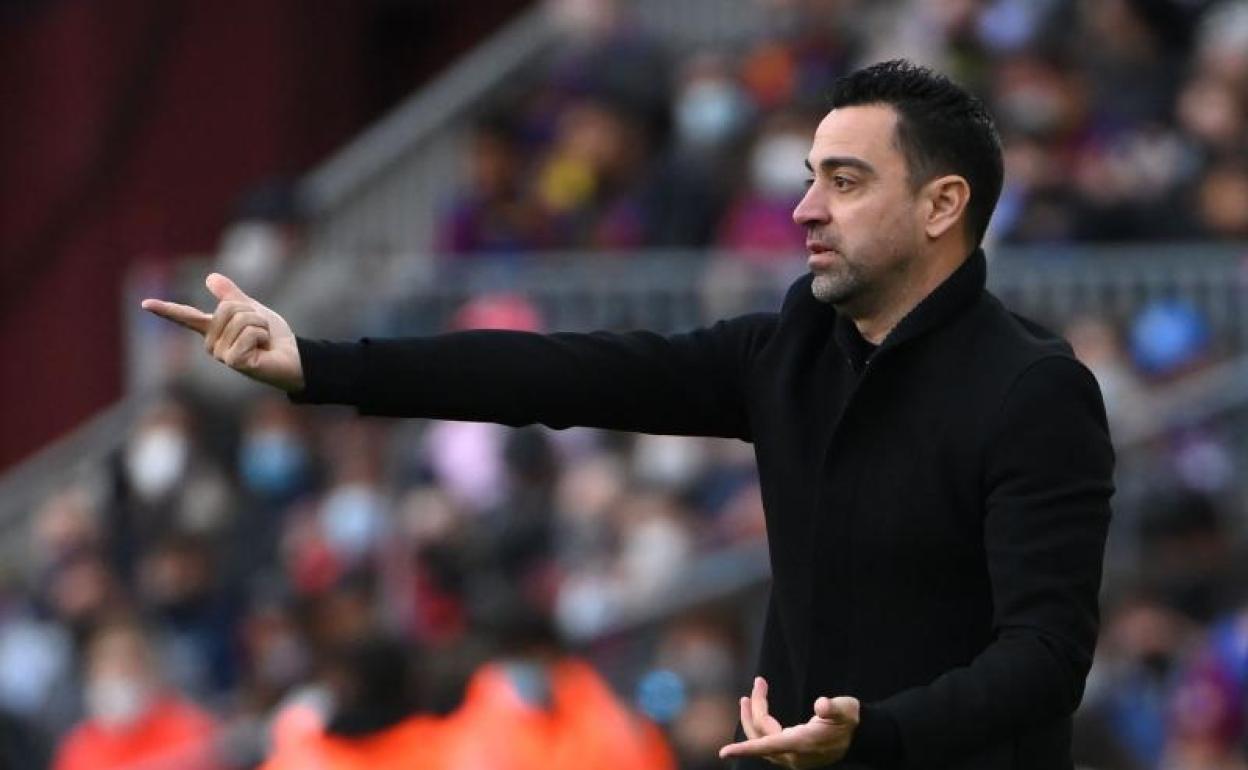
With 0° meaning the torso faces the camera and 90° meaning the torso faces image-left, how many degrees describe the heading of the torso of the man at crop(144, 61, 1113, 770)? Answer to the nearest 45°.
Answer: approximately 45°

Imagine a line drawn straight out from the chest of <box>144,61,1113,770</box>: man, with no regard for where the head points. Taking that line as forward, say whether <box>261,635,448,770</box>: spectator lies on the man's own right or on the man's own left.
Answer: on the man's own right

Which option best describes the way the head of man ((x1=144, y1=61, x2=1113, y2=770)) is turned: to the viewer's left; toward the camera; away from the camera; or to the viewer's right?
to the viewer's left
